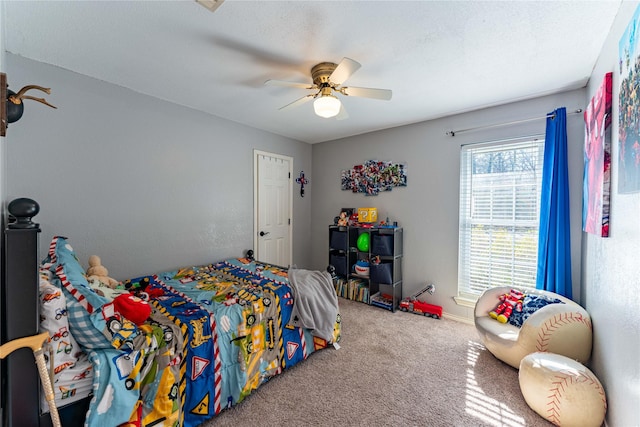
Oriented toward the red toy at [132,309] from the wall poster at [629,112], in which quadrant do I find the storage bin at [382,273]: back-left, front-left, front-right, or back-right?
front-right

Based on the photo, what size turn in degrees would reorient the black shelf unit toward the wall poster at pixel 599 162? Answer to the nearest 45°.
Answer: approximately 90° to its left

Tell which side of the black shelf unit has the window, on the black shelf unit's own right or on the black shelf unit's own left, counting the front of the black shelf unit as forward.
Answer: on the black shelf unit's own left

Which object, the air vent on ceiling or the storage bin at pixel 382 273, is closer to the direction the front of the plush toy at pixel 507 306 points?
the air vent on ceiling

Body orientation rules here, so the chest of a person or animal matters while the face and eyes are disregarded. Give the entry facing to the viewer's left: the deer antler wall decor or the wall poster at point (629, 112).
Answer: the wall poster

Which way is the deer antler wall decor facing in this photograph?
to the viewer's right

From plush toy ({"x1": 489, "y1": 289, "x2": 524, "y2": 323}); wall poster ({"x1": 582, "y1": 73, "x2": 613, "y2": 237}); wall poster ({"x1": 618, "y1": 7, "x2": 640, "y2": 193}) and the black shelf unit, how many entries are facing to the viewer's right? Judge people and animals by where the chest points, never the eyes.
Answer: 0

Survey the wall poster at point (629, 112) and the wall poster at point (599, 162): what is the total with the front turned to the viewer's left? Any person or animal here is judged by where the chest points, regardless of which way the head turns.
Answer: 2

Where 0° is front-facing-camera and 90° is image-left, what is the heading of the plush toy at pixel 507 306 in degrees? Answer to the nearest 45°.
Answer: approximately 45°

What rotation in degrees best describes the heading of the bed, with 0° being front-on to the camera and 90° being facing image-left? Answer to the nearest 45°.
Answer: approximately 225°

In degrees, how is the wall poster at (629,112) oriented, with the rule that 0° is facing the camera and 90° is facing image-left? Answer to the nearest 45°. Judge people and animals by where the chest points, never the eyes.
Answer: approximately 90°

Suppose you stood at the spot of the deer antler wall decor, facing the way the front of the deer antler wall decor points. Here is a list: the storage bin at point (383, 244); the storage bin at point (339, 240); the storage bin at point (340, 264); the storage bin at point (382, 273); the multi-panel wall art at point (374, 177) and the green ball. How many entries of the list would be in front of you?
6

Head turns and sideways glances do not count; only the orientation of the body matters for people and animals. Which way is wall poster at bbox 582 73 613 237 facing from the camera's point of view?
to the viewer's left

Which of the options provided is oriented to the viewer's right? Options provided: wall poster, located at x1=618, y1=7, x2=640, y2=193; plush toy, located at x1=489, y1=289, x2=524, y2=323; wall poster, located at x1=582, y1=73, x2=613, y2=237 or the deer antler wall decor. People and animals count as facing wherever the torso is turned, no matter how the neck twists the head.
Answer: the deer antler wall decor

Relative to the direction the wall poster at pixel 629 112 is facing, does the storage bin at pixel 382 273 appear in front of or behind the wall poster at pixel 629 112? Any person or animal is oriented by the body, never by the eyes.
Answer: in front

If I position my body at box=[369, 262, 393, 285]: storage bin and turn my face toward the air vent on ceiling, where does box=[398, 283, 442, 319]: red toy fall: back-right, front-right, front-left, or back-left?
back-left

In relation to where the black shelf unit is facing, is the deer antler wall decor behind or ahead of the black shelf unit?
ahead
